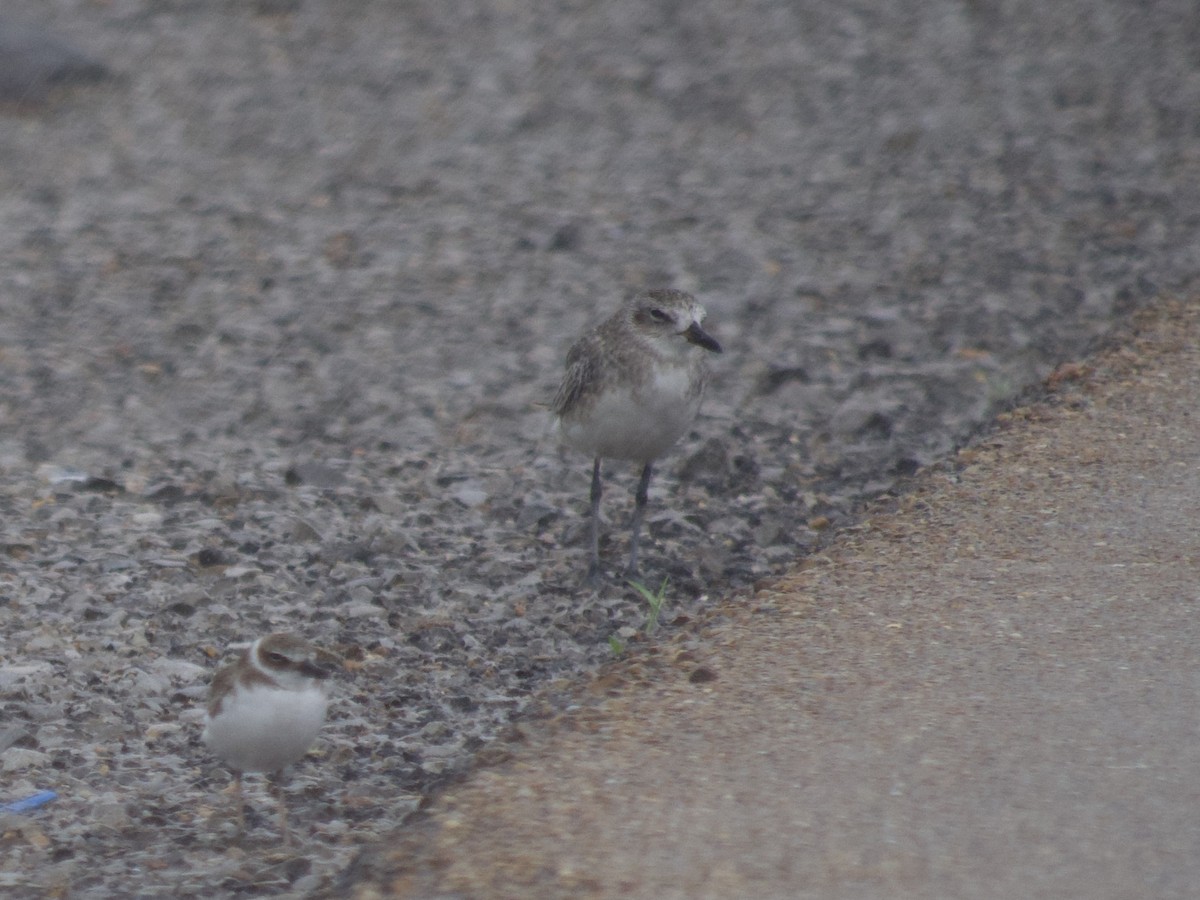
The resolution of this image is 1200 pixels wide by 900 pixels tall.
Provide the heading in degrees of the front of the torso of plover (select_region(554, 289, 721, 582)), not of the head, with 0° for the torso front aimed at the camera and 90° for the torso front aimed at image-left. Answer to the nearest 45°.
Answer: approximately 315°

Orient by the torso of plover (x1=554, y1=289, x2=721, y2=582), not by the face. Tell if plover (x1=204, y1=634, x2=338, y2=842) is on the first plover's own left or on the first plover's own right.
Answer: on the first plover's own right

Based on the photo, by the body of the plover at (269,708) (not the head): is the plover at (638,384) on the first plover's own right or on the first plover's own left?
on the first plover's own left

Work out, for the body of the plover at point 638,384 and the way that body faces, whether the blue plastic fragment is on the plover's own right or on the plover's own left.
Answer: on the plover's own right
